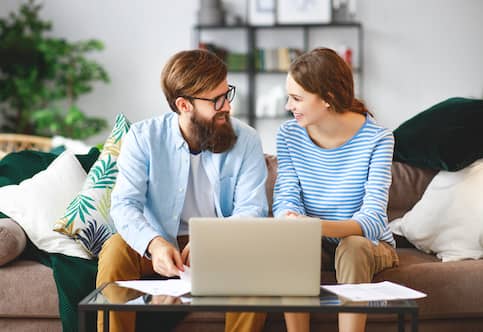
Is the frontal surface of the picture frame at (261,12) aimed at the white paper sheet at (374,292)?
yes

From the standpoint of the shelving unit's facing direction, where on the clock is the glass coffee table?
The glass coffee table is roughly at 12 o'clock from the shelving unit.

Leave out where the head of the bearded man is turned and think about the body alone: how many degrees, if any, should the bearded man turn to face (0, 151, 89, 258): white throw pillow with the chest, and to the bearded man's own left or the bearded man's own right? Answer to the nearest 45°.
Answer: approximately 135° to the bearded man's own right

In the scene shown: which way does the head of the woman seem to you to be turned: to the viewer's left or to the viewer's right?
to the viewer's left

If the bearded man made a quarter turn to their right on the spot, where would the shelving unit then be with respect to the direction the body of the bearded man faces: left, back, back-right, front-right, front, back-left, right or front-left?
right

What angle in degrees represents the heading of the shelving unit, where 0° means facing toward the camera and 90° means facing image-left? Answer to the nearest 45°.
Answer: approximately 0°

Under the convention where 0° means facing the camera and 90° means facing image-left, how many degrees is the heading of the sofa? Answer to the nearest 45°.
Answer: approximately 0°

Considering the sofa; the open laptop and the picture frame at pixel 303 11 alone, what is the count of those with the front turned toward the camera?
2

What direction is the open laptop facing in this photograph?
away from the camera

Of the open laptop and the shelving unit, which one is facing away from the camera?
the open laptop

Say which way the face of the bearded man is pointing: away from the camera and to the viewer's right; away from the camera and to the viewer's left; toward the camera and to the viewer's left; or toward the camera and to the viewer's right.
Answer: toward the camera and to the viewer's right
